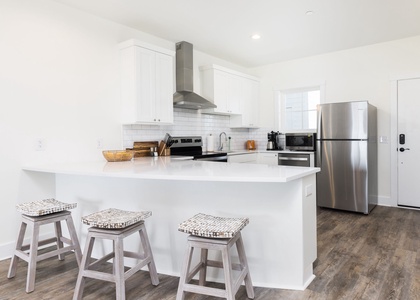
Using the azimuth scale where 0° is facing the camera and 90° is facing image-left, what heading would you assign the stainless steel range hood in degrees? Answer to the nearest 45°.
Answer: approximately 315°

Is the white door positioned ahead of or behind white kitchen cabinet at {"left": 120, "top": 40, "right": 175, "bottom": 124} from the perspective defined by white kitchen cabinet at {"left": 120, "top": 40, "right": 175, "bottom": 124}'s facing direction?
ahead

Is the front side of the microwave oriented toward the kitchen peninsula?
yes

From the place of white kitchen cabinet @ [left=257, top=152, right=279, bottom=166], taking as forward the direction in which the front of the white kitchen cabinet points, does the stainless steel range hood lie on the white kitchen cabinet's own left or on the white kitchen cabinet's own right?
on the white kitchen cabinet's own right

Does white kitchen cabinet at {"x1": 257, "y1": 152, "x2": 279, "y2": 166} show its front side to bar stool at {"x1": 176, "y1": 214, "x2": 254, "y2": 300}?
yes

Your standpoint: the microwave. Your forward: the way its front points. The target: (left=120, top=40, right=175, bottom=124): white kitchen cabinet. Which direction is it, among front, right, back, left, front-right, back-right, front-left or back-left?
front-right

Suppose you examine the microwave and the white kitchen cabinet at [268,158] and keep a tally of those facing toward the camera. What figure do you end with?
2

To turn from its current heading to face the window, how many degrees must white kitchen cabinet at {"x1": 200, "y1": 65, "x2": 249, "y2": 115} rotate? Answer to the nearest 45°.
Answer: approximately 90° to its left

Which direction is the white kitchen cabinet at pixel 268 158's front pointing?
toward the camera

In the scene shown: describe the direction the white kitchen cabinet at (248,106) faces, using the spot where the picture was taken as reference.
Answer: facing the viewer and to the right of the viewer

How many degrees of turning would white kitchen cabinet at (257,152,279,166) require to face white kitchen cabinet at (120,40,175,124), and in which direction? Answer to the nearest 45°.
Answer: approximately 45° to its right

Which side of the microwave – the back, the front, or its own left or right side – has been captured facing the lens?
front

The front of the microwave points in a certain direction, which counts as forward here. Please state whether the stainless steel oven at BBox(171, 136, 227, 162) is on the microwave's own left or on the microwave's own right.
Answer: on the microwave's own right

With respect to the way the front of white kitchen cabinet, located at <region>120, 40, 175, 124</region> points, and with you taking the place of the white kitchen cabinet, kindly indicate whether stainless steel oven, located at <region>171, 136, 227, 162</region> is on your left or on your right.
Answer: on your left
